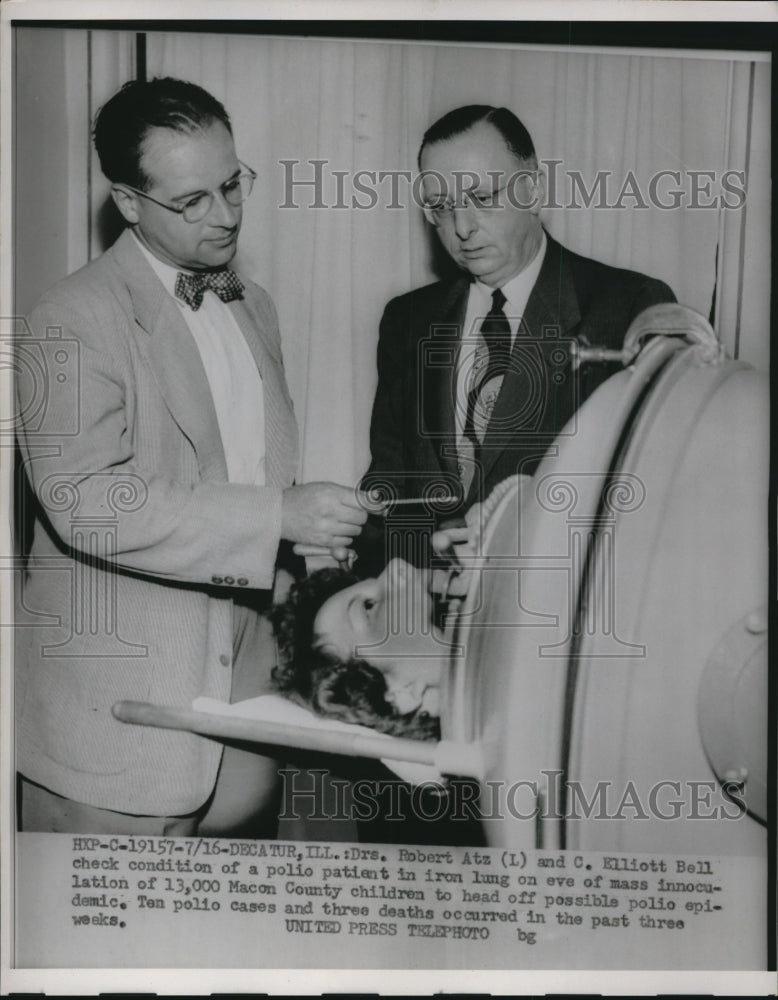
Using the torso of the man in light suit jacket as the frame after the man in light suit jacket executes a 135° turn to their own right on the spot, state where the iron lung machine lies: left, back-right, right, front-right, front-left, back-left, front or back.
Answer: back

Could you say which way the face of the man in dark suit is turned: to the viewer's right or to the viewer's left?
to the viewer's left

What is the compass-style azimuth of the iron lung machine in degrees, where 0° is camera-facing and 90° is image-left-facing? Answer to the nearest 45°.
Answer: approximately 90°

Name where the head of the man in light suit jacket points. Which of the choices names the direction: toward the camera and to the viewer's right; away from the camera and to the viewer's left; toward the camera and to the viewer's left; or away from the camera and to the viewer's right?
toward the camera and to the viewer's right

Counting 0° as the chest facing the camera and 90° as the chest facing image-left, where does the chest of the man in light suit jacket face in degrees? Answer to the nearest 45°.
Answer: approximately 315°
